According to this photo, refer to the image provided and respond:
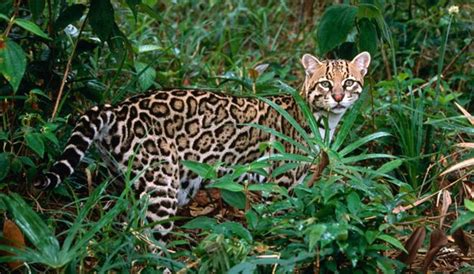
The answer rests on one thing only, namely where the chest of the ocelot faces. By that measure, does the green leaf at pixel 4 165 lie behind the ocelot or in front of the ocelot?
behind

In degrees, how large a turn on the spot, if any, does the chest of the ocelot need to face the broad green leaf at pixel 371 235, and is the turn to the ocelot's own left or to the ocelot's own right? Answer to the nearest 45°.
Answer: approximately 45° to the ocelot's own right

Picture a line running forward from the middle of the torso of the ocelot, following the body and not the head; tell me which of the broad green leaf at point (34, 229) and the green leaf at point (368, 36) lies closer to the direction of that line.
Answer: the green leaf

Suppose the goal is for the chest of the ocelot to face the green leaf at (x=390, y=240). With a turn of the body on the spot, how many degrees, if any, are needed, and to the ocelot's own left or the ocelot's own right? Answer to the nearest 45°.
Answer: approximately 45° to the ocelot's own right

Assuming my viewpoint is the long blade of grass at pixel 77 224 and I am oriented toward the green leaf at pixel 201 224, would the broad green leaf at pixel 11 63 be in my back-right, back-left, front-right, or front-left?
back-left

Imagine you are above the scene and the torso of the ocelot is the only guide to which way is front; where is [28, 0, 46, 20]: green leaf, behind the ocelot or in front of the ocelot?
behind

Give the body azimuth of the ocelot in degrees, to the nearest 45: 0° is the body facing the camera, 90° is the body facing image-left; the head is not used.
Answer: approximately 270°
